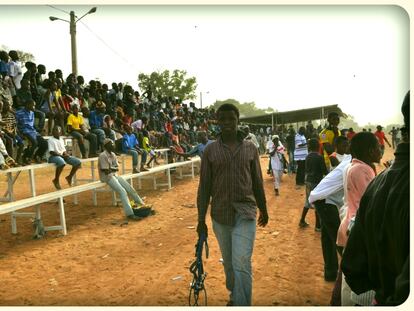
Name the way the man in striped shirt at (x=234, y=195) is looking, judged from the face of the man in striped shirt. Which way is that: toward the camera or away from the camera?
toward the camera

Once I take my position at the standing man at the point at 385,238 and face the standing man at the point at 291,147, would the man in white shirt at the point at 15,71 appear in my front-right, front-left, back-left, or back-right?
front-left

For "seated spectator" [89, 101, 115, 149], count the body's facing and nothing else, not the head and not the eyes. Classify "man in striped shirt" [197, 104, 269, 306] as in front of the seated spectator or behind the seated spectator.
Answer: in front

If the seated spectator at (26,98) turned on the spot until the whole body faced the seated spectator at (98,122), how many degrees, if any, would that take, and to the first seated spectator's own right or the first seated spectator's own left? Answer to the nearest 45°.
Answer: approximately 90° to the first seated spectator's own left

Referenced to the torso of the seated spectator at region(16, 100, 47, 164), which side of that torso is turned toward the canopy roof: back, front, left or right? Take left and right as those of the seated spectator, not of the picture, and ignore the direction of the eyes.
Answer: left

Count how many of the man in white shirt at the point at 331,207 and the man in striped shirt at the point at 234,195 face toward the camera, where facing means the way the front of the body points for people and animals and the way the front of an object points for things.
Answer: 1

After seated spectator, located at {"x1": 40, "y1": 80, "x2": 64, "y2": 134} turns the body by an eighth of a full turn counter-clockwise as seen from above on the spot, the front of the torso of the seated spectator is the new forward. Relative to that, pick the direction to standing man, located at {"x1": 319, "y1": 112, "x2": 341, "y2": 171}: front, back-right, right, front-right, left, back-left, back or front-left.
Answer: front-right

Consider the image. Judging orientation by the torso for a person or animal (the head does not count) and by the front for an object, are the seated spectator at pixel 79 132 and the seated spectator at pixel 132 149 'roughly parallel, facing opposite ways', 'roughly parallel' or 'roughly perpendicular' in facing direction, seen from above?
roughly parallel

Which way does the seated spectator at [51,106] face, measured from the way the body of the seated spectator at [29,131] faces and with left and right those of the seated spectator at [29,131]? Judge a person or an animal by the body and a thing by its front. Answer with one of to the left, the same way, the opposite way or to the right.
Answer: the same way

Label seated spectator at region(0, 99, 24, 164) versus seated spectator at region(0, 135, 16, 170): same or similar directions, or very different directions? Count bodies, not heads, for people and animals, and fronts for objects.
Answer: same or similar directions

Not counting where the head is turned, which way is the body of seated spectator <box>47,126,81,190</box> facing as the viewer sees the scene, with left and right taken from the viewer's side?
facing the viewer and to the right of the viewer

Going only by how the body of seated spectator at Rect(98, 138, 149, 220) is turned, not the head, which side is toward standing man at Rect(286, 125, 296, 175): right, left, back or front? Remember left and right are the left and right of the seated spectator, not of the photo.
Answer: left

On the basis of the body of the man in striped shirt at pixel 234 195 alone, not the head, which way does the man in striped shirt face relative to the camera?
toward the camera

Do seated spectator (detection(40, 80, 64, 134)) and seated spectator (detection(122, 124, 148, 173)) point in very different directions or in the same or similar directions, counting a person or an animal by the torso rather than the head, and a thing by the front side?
same or similar directions
